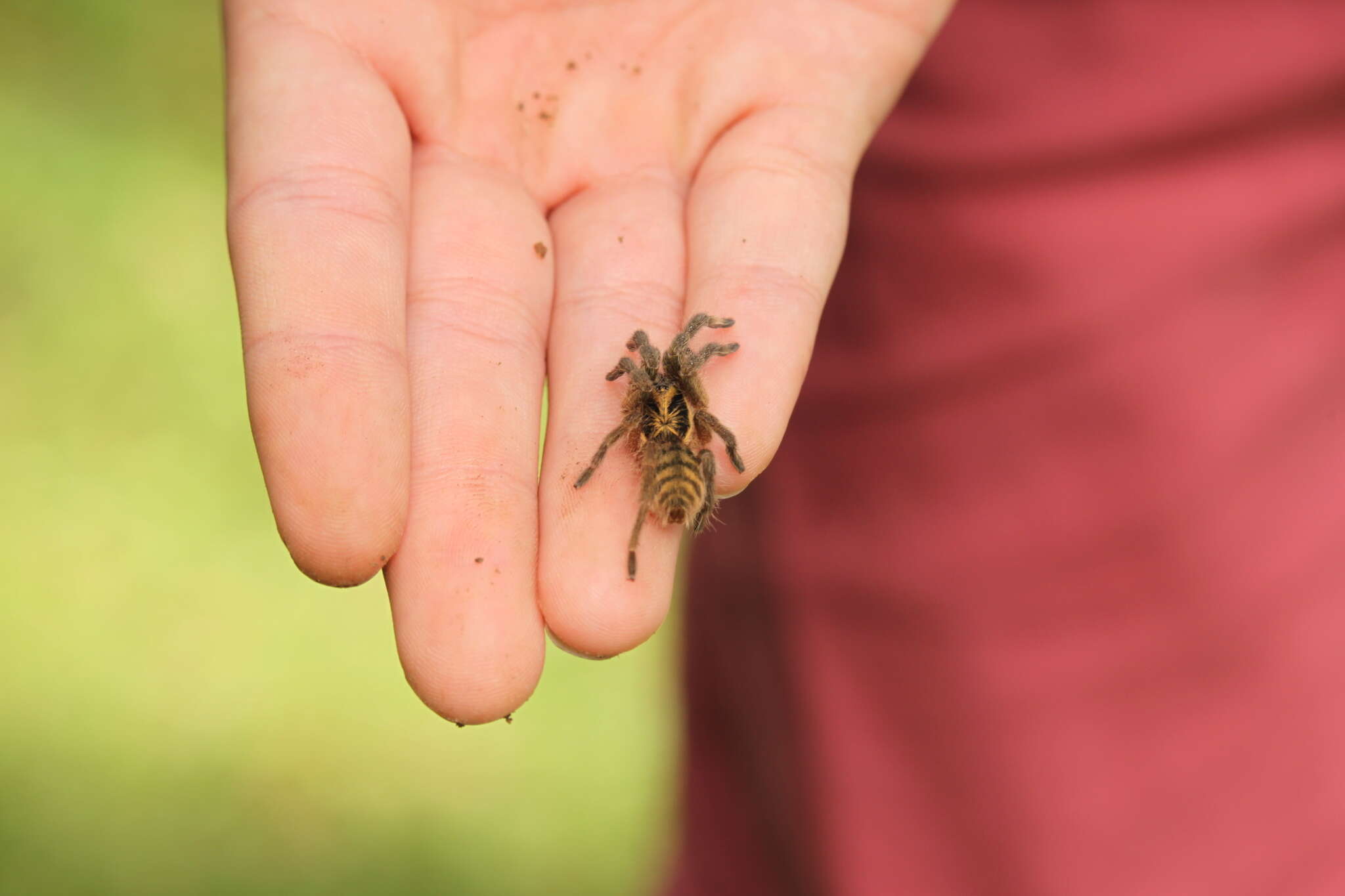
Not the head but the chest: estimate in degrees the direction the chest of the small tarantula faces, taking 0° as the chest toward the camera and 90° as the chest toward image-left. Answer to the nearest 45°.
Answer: approximately 180°
